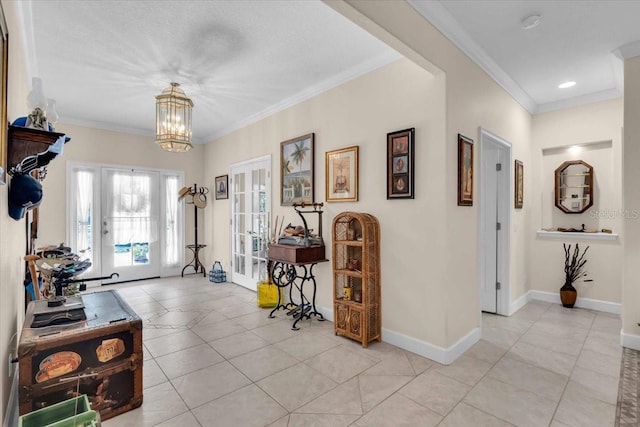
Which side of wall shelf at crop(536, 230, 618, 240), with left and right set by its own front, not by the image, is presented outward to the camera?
front

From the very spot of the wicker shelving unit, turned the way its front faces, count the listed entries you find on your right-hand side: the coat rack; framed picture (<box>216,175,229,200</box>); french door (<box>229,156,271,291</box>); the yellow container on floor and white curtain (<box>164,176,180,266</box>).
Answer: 5

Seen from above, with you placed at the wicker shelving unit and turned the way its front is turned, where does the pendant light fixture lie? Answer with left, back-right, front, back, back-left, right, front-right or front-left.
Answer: front-right

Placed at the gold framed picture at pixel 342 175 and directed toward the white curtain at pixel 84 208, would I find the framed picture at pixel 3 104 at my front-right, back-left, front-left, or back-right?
front-left

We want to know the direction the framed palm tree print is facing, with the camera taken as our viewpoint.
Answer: facing the viewer and to the left of the viewer

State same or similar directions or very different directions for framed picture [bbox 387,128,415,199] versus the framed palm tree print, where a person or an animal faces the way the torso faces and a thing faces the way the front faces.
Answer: same or similar directions

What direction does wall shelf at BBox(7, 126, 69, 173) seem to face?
to the viewer's right

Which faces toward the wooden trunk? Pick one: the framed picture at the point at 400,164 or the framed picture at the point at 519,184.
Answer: the framed picture at the point at 400,164

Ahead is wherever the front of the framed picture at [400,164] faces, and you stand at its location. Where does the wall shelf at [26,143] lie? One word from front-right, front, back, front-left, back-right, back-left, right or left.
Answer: front
